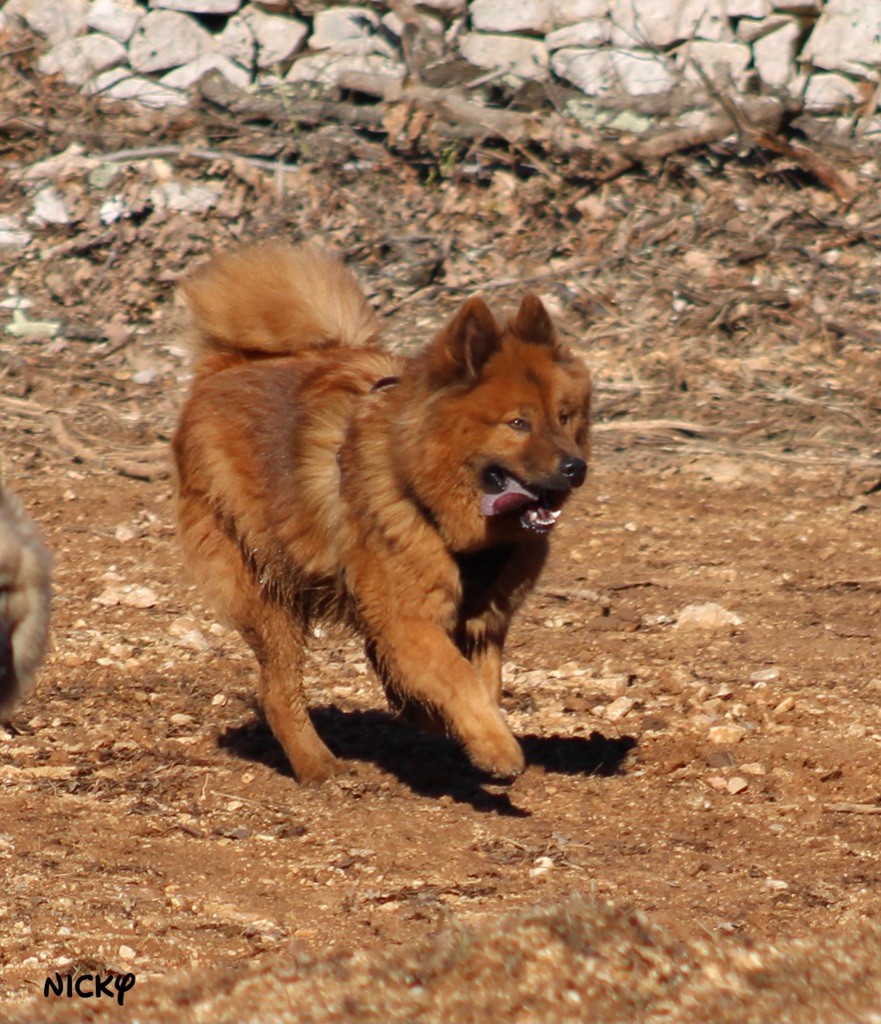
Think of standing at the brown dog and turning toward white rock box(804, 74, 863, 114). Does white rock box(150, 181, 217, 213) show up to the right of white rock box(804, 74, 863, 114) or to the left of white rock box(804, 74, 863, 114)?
left

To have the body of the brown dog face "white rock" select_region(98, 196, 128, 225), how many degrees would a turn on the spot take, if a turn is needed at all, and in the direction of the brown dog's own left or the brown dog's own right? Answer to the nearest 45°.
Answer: approximately 135° to the brown dog's own left

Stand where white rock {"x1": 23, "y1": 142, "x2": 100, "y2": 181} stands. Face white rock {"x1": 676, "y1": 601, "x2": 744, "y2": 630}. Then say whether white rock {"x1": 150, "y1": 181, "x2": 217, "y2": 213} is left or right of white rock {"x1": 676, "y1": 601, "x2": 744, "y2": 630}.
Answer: left

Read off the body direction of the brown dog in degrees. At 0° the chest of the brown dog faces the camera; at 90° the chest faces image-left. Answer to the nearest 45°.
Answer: approximately 315°

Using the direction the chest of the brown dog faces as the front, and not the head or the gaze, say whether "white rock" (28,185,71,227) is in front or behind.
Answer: behind

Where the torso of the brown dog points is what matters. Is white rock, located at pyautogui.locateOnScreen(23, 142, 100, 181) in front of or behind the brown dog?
behind

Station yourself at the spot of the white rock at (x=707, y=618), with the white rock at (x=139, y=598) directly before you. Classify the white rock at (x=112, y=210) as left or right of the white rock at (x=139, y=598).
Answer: right

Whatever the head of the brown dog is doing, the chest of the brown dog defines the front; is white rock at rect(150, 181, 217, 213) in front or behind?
behind
